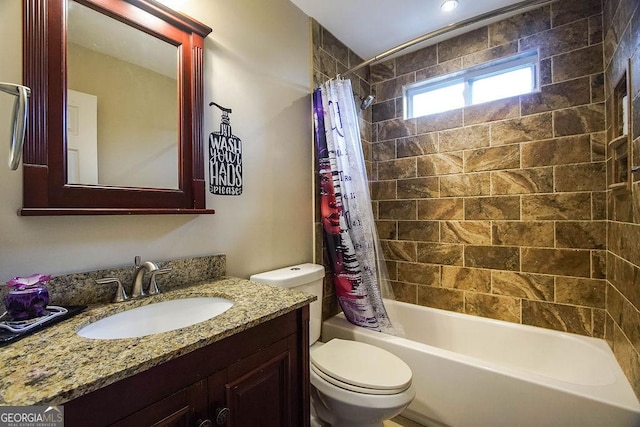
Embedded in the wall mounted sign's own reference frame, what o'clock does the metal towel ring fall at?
The metal towel ring is roughly at 3 o'clock from the wall mounted sign.

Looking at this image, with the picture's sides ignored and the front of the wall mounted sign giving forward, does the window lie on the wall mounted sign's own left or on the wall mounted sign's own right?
on the wall mounted sign's own left

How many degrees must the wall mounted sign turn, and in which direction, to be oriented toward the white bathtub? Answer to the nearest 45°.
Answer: approximately 45° to its left

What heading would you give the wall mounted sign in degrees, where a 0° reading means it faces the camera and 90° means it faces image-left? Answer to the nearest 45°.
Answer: approximately 315°
